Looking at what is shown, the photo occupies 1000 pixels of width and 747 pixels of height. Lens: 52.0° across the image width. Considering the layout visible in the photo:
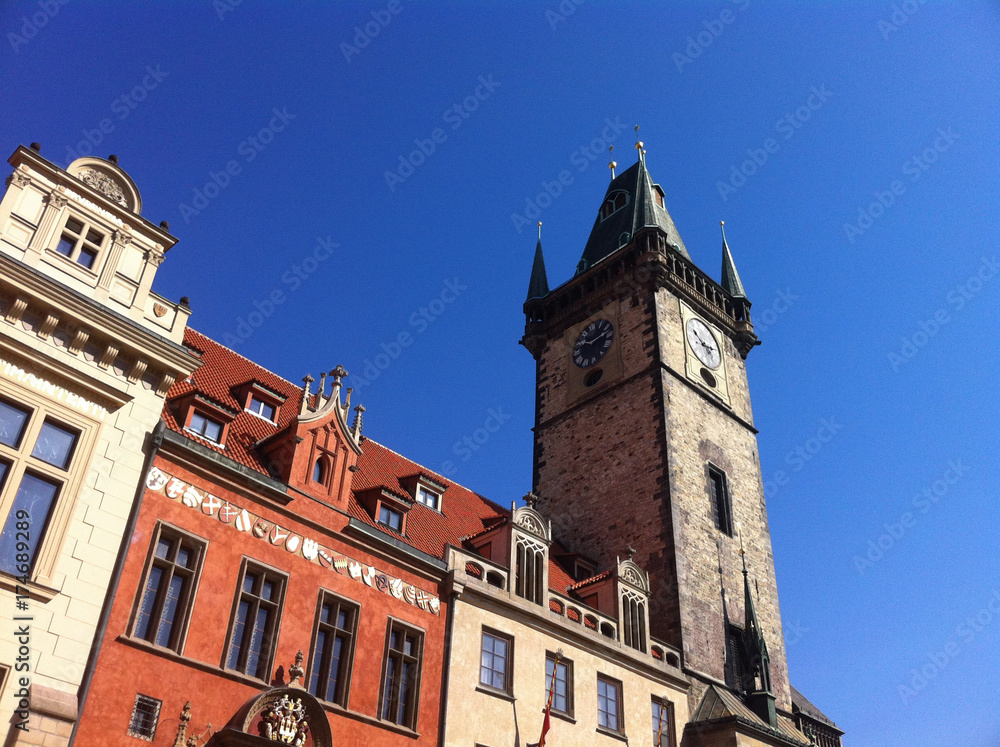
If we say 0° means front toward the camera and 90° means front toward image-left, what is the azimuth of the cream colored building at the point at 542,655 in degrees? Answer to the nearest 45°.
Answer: approximately 315°

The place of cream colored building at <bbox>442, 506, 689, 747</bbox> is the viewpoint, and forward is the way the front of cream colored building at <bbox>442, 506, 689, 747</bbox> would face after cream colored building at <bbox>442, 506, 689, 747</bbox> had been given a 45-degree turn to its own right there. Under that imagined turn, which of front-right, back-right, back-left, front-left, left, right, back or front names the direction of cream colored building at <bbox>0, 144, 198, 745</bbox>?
front-right
